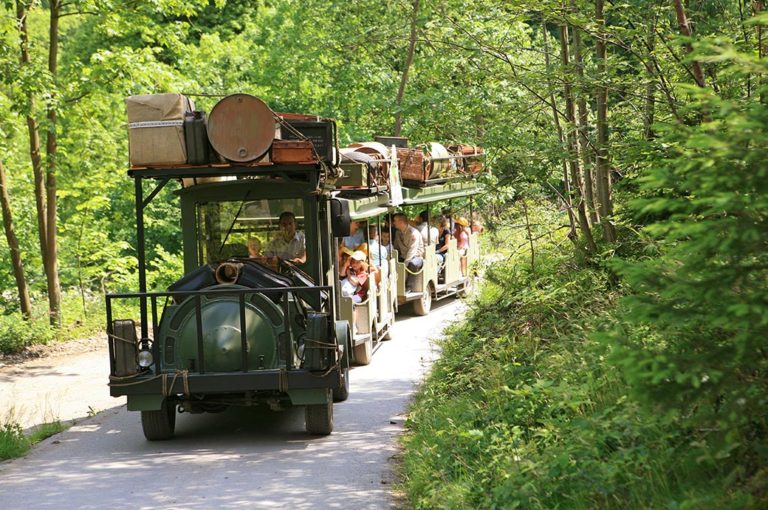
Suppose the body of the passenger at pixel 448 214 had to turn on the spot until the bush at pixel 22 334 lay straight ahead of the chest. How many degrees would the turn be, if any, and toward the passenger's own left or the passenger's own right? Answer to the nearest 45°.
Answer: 0° — they already face it

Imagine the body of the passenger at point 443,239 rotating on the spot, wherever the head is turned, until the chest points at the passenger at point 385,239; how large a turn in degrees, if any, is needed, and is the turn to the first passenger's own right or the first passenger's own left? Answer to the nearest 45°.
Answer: approximately 45° to the first passenger's own left

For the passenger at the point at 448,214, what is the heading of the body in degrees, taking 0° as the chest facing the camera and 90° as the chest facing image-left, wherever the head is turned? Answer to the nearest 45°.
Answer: approximately 45°

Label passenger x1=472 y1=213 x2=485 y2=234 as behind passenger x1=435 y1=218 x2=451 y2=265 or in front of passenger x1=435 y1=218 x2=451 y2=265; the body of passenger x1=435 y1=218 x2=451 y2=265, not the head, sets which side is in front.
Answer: behind

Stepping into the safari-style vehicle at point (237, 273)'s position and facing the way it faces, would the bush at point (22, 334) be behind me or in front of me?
behind

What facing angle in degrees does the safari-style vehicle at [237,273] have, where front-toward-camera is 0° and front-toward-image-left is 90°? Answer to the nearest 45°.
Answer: approximately 0°

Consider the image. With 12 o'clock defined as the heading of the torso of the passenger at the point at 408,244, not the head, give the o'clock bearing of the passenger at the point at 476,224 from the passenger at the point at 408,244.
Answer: the passenger at the point at 476,224 is roughly at 5 o'clock from the passenger at the point at 408,244.
